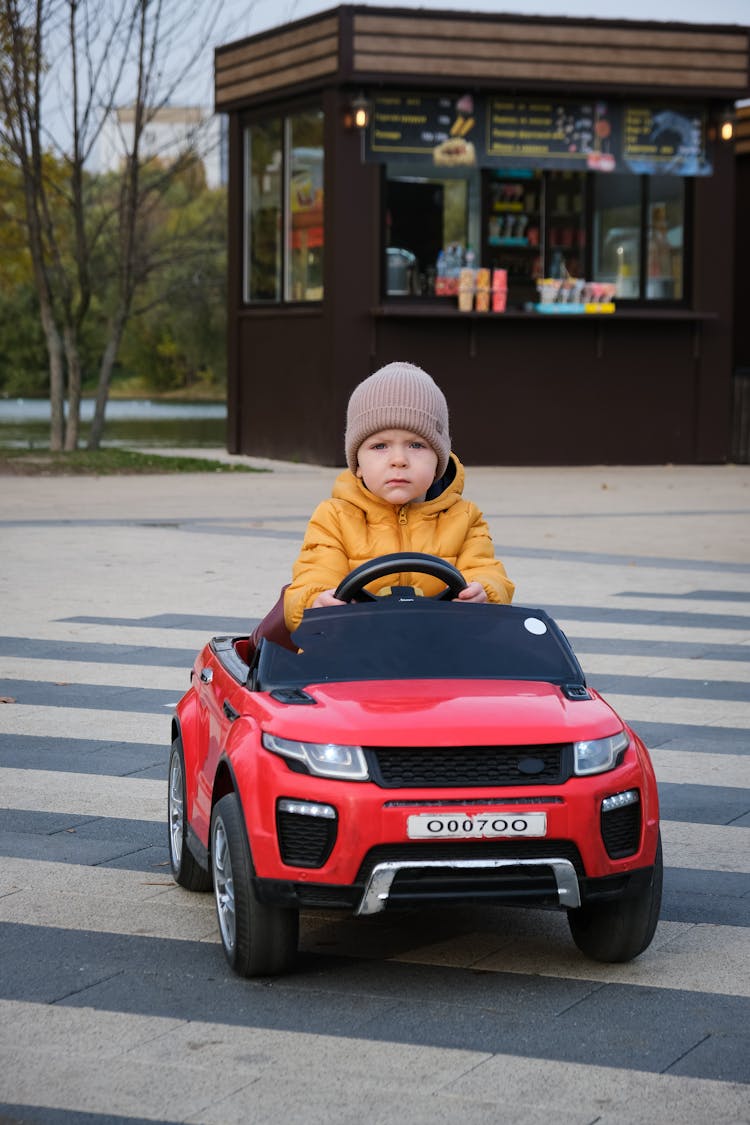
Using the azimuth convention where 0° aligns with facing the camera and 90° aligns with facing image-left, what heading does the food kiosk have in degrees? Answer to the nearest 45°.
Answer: approximately 0°

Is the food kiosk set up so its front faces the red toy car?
yes

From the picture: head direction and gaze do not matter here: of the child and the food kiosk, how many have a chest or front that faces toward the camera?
2

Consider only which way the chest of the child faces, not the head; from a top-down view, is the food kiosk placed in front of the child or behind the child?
behind

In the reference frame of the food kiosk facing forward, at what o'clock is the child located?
The child is roughly at 12 o'clock from the food kiosk.

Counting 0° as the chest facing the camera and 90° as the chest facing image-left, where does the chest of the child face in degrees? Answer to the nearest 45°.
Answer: approximately 0°
